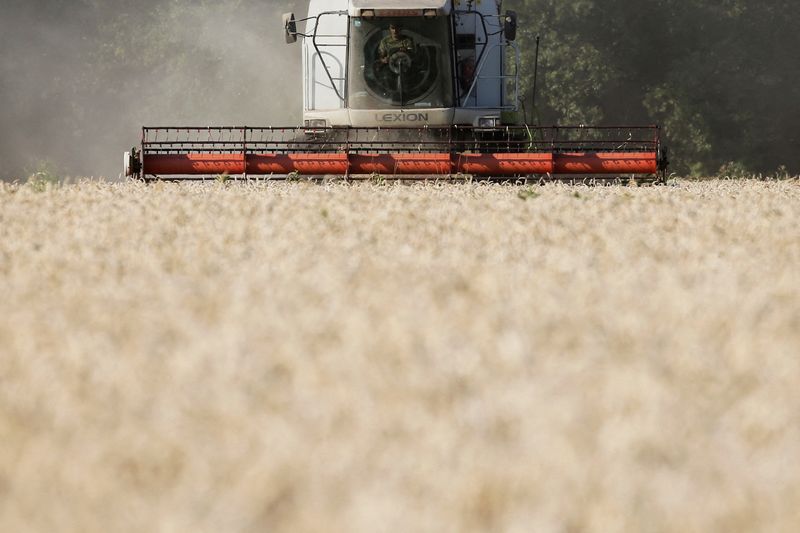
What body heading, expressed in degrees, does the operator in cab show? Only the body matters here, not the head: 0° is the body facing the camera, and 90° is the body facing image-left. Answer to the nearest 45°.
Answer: approximately 0°
